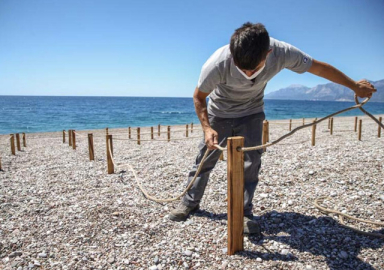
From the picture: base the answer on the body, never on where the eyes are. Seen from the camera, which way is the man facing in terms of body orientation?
toward the camera

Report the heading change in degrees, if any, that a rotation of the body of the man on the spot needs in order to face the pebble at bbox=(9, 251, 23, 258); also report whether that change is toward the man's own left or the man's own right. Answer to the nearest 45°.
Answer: approximately 90° to the man's own right

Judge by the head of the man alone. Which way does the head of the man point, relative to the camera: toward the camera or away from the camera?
toward the camera

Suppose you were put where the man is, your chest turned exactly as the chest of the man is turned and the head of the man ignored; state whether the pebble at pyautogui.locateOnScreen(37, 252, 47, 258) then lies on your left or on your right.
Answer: on your right
